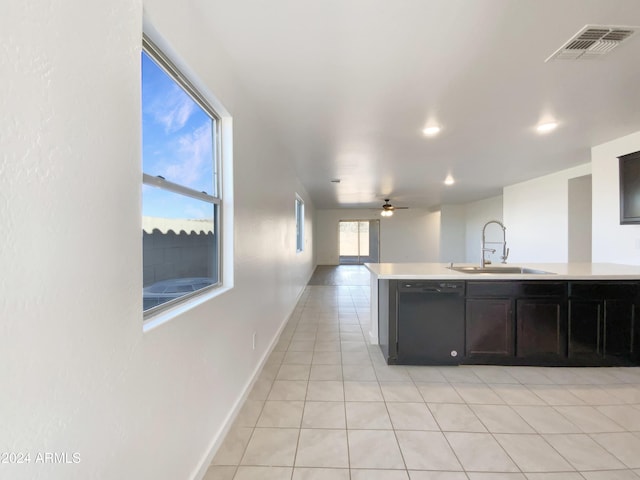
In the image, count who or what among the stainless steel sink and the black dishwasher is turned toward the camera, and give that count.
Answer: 2

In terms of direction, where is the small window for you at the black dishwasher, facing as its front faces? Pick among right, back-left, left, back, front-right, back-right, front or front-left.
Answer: back-right

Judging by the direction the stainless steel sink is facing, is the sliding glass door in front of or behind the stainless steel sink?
behind

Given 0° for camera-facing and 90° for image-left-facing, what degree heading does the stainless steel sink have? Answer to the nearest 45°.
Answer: approximately 0°

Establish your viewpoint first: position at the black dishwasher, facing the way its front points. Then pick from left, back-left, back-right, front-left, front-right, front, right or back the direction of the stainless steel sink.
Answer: back-left

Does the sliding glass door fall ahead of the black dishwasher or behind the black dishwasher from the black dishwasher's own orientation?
behind

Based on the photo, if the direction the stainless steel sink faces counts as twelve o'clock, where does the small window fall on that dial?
The small window is roughly at 4 o'clock from the stainless steel sink.
